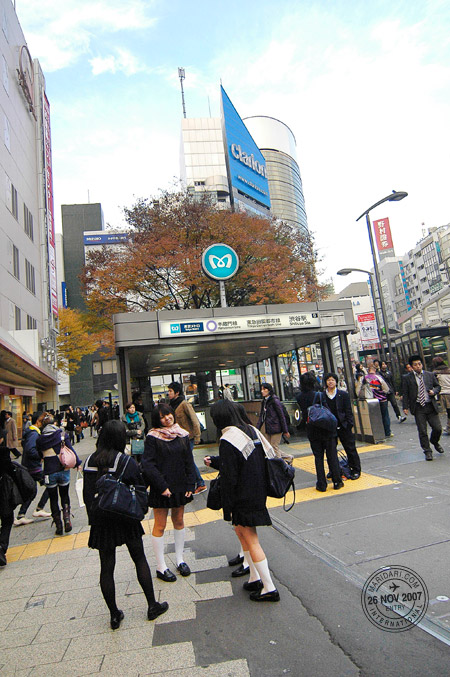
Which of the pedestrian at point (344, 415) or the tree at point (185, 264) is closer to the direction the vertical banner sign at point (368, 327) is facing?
the pedestrian

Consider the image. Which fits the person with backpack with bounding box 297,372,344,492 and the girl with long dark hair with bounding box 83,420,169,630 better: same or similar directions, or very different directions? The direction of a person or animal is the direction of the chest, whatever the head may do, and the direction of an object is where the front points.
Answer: same or similar directions

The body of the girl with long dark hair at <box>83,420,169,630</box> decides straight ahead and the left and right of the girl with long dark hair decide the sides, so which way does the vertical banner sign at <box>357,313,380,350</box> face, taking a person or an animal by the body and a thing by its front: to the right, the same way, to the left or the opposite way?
the opposite way

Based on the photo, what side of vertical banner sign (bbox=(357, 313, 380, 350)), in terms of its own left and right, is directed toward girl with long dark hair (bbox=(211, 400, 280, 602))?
front

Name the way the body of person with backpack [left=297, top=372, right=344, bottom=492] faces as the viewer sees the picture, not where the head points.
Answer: away from the camera

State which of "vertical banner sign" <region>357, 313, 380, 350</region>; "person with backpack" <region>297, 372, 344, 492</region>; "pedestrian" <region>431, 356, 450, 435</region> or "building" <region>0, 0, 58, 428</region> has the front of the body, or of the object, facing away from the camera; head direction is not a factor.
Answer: the person with backpack

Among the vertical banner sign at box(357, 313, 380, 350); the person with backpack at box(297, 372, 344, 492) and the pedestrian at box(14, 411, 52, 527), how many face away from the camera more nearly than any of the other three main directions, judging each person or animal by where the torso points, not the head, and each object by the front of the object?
1

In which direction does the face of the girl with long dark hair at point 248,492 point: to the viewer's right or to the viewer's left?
to the viewer's left

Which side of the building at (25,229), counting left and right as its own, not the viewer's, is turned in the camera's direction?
right

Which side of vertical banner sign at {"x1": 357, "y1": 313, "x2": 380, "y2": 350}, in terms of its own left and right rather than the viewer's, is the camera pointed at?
front

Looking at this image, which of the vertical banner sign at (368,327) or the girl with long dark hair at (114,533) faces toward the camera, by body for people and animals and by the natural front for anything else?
the vertical banner sign

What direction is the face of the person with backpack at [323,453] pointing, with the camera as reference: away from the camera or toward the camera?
away from the camera

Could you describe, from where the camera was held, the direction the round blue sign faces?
facing the viewer
